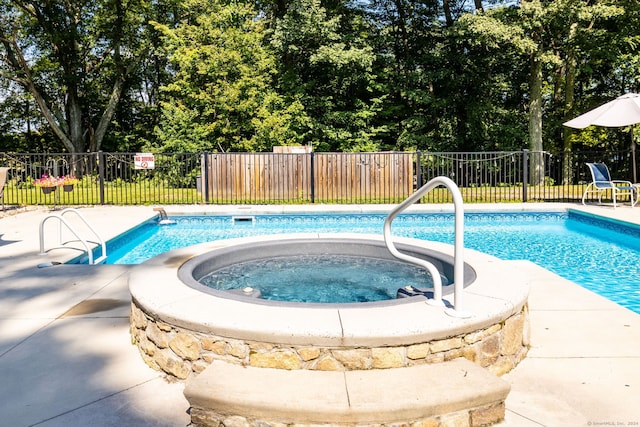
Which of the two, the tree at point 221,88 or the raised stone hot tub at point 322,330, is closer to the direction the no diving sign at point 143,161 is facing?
the raised stone hot tub

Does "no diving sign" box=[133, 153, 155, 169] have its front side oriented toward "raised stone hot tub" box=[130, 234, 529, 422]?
yes

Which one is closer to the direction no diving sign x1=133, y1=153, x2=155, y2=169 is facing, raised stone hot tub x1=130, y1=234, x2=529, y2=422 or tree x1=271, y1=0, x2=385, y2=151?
the raised stone hot tub

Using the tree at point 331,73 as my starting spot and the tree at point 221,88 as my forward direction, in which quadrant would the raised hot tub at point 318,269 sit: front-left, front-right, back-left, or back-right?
front-left

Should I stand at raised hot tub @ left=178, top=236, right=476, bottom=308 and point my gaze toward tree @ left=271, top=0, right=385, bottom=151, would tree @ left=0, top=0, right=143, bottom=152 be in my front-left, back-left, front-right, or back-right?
front-left

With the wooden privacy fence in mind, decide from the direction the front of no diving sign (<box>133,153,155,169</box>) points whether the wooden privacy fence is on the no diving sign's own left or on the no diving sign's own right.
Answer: on the no diving sign's own left

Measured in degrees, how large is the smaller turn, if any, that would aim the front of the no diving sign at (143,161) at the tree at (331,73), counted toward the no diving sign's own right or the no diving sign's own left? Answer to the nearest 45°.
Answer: approximately 135° to the no diving sign's own left

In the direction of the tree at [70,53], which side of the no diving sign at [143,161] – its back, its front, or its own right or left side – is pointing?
back

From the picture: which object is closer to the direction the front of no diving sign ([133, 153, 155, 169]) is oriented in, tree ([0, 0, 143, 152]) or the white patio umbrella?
the white patio umbrella

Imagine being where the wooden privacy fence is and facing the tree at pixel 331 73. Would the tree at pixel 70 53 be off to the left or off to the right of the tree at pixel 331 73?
left

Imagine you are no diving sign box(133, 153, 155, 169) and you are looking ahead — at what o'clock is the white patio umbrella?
The white patio umbrella is roughly at 10 o'clock from the no diving sign.

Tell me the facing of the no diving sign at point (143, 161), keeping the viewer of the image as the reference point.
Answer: facing the viewer

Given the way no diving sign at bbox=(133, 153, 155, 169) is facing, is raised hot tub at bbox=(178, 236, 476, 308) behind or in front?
in front

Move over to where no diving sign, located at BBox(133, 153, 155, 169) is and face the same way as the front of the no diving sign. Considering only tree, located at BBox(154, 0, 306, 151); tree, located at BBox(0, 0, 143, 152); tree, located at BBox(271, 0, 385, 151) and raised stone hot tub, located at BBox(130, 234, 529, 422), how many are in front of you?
1

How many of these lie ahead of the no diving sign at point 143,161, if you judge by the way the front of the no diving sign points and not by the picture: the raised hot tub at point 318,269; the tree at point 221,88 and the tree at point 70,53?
1

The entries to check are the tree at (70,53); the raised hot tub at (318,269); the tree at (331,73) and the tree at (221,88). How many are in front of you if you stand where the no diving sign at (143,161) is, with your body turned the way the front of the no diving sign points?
1
